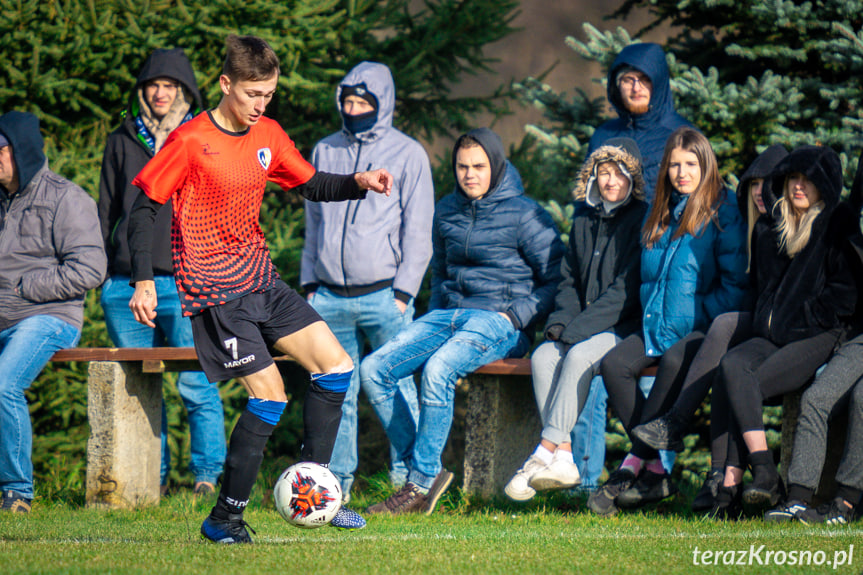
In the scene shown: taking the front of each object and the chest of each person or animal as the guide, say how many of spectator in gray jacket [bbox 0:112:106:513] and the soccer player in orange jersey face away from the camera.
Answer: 0

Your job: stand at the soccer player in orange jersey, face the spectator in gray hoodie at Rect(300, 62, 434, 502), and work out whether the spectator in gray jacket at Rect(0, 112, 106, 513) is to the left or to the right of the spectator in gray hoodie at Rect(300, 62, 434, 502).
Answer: left

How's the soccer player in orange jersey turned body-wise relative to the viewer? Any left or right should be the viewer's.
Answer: facing the viewer and to the right of the viewer

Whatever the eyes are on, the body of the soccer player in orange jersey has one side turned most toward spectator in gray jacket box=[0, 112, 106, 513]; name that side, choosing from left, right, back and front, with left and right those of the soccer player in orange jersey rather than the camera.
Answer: back

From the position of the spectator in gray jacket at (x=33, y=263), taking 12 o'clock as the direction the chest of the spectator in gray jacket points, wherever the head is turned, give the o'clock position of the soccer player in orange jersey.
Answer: The soccer player in orange jersey is roughly at 10 o'clock from the spectator in gray jacket.

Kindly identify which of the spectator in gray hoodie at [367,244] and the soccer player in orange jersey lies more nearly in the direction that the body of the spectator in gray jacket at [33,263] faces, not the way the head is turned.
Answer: the soccer player in orange jersey

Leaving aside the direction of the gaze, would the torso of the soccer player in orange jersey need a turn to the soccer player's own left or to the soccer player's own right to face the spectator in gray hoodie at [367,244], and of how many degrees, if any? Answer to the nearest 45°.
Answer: approximately 135° to the soccer player's own left

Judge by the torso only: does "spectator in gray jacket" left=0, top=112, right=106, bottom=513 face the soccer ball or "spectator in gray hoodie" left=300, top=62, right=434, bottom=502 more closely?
the soccer ball

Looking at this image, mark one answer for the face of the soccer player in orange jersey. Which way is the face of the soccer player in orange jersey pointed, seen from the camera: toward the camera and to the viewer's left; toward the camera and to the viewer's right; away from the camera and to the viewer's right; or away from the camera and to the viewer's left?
toward the camera and to the viewer's right

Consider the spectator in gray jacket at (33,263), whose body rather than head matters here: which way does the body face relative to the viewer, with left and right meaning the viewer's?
facing the viewer and to the left of the viewer
